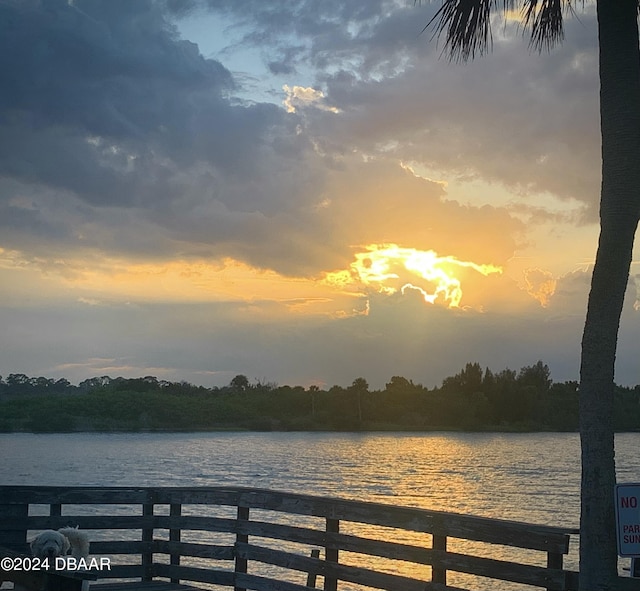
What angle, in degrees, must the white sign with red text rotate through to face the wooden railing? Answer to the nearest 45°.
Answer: approximately 135° to its right

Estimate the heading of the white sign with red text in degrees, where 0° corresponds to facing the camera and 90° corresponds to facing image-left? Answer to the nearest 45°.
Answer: approximately 0°
